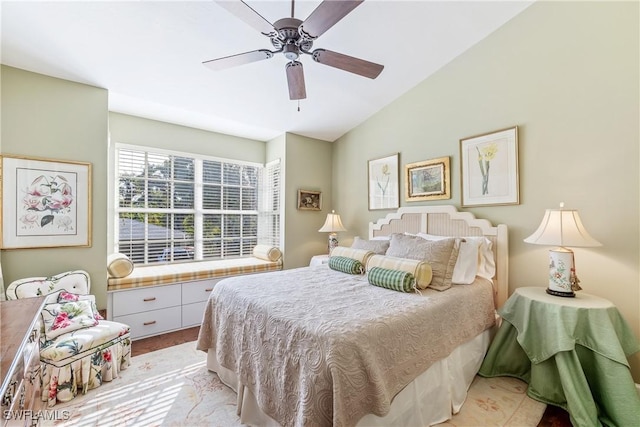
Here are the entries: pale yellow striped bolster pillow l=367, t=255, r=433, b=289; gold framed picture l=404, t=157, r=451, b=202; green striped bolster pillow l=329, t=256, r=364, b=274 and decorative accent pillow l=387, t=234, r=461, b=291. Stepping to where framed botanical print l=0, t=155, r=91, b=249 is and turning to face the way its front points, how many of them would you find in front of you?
4

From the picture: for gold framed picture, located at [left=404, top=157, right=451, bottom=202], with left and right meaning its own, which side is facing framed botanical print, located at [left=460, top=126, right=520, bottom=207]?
left

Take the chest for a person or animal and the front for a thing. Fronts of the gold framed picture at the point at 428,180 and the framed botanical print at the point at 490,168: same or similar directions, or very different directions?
same or similar directions

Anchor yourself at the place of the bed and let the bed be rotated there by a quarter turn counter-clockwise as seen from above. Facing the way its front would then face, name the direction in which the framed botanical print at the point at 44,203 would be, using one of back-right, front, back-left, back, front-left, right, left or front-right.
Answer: back-right

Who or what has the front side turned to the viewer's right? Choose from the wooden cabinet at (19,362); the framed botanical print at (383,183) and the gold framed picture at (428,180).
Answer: the wooden cabinet

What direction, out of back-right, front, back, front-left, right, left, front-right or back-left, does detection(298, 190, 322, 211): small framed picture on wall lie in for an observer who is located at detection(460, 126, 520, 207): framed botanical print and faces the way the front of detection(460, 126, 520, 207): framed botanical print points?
front-right

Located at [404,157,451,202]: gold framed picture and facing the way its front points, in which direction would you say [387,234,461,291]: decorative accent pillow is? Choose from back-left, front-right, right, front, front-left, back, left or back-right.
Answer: front-left

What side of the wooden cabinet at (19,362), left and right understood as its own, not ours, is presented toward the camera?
right

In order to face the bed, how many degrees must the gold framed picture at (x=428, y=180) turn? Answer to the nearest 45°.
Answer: approximately 45° to its left

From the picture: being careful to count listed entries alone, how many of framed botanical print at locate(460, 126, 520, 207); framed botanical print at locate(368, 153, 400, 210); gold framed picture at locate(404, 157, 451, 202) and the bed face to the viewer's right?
0

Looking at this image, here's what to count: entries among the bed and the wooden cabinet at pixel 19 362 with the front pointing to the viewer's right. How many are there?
1

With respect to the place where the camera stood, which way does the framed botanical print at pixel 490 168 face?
facing the viewer and to the left of the viewer
